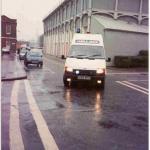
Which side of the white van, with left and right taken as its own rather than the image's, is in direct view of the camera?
front

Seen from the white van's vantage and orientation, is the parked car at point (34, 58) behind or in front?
behind
